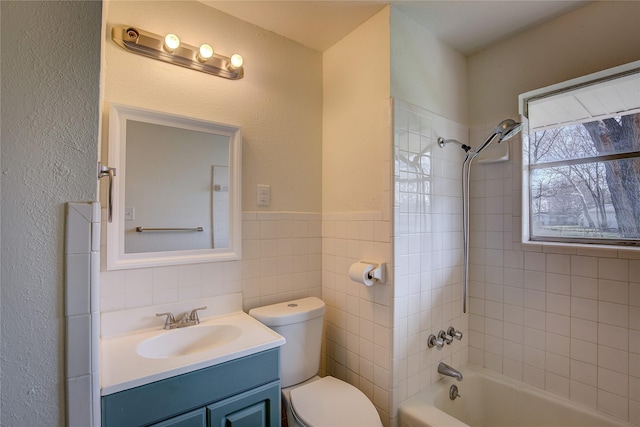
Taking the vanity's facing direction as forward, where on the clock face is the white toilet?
The white toilet is roughly at 10 o'clock from the vanity.

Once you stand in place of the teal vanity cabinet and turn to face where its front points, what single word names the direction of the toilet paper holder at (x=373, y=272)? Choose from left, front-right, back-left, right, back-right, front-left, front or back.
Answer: front-left

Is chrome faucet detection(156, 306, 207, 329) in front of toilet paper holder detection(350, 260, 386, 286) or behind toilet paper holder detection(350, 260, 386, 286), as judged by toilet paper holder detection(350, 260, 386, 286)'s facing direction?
in front

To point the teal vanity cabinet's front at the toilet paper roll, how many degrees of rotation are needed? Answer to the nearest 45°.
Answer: approximately 45° to its left

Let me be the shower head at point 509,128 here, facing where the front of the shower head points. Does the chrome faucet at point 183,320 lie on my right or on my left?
on my right

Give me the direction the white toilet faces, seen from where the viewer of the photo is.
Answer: facing the viewer and to the right of the viewer

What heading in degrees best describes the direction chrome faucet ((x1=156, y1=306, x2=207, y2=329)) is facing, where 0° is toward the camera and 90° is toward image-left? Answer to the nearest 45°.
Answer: approximately 315°

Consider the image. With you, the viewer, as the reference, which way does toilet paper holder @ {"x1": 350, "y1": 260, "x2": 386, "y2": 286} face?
facing the viewer and to the left of the viewer
